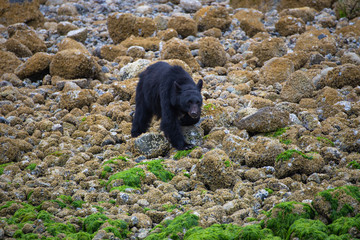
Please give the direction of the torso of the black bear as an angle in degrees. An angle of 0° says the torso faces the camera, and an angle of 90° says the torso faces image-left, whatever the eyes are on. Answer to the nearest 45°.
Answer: approximately 315°

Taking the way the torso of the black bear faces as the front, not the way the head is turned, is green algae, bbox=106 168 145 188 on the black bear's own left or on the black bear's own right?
on the black bear's own right

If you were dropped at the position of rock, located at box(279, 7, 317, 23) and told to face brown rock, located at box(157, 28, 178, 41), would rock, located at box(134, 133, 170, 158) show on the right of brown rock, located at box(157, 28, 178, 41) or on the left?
left

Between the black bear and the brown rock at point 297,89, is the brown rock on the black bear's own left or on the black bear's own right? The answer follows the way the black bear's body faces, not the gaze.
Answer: on the black bear's own left

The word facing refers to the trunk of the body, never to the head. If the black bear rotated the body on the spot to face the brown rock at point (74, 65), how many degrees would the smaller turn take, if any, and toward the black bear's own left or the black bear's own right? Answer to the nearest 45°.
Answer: approximately 180°

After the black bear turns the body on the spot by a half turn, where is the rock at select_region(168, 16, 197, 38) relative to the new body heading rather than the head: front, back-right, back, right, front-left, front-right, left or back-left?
front-right

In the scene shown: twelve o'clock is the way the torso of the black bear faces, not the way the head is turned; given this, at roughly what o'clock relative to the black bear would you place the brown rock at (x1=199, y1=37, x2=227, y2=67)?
The brown rock is roughly at 8 o'clock from the black bear.

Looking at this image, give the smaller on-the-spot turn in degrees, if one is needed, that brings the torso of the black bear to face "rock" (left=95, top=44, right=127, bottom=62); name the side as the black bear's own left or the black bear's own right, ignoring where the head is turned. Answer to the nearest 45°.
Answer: approximately 135° to the black bear's own left

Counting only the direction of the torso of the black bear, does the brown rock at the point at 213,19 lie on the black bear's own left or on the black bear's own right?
on the black bear's own left

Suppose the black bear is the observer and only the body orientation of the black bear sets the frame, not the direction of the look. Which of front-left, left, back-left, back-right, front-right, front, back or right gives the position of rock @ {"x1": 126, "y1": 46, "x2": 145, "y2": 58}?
back-left

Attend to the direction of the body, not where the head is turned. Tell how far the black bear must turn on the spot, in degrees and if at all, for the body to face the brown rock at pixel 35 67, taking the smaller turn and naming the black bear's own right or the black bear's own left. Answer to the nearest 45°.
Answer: approximately 180°

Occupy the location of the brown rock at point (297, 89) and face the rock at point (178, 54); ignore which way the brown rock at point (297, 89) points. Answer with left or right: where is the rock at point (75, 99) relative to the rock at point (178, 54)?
left

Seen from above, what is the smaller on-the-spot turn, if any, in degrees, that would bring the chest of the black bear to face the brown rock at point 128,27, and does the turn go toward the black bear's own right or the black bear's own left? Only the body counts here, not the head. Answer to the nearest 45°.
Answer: approximately 135° to the black bear's own left
